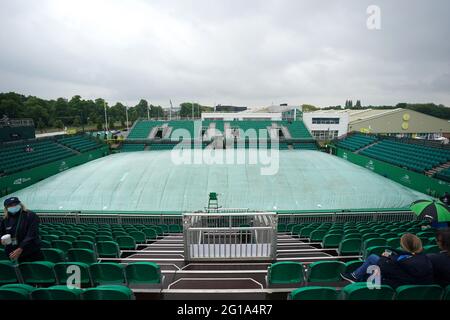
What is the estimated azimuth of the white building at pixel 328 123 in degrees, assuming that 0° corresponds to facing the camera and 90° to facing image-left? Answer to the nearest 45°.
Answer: approximately 0°

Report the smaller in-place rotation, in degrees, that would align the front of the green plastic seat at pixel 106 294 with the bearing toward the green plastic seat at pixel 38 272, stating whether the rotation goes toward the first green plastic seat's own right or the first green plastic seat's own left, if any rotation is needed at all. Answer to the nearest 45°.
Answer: approximately 45° to the first green plastic seat's own left

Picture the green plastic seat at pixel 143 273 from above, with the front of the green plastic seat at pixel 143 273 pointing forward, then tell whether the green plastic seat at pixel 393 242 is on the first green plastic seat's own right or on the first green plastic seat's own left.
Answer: on the first green plastic seat's own right

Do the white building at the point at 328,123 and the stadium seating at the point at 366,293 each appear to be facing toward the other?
yes

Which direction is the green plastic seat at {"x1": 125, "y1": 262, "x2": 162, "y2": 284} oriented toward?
away from the camera

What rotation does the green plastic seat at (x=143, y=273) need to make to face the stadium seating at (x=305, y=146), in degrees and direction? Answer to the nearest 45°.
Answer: approximately 45° to its right

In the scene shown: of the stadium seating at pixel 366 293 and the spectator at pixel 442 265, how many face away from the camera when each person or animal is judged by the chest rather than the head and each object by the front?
2

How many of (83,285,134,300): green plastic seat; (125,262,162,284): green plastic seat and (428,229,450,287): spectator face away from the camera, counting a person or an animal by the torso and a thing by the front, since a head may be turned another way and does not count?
3

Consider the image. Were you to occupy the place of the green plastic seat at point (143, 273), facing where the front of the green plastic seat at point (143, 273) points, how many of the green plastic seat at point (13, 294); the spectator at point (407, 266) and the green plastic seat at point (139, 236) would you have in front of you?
1

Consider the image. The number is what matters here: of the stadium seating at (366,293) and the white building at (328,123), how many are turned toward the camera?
1

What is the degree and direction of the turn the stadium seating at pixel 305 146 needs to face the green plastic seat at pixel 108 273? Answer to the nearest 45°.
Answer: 0° — it already faces it

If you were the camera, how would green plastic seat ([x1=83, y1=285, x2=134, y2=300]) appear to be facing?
facing away from the viewer

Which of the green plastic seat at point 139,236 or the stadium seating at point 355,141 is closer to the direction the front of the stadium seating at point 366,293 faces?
the stadium seating
